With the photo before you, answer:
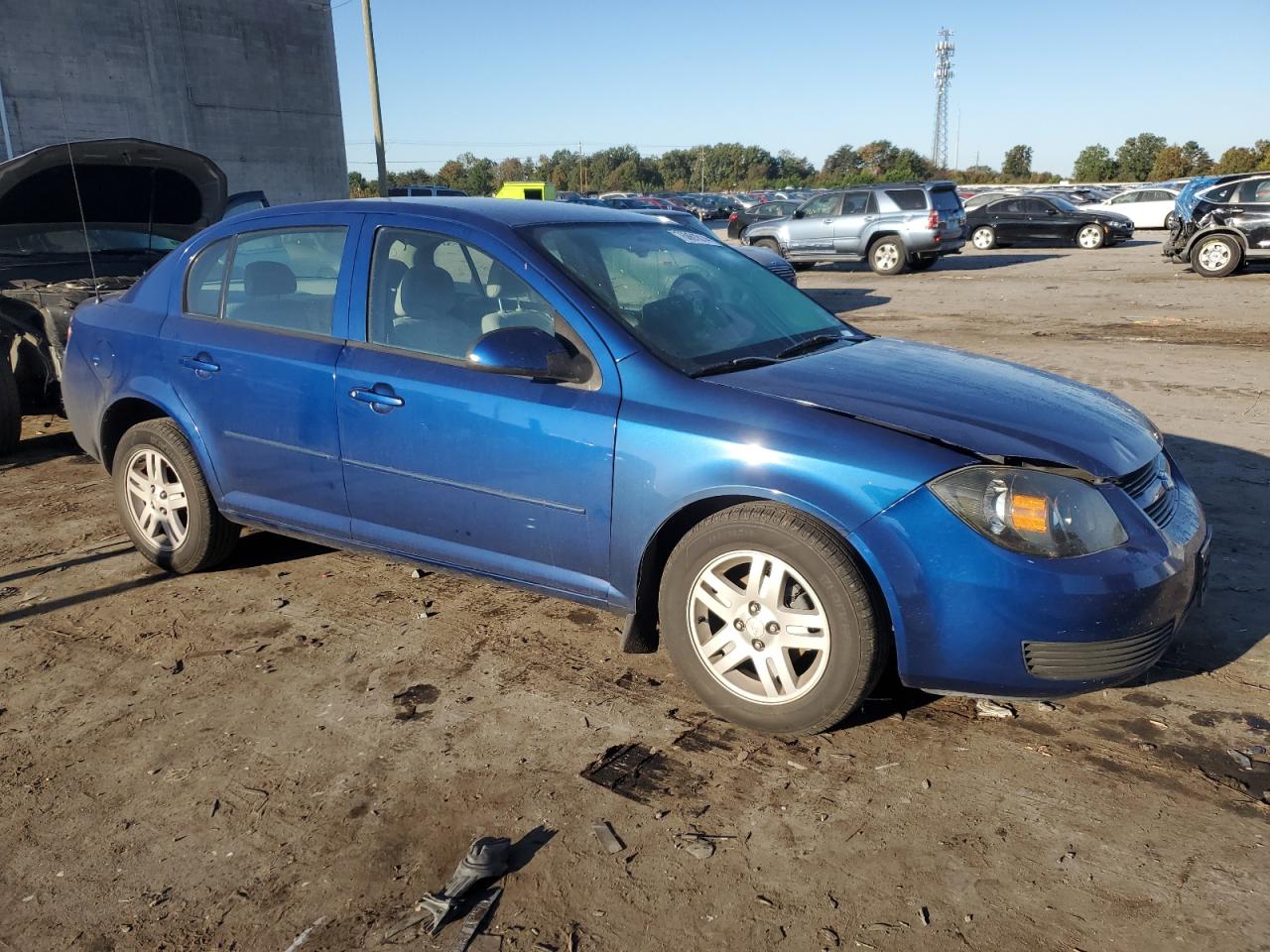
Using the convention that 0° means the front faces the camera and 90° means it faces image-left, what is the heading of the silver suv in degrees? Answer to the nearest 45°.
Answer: approximately 135°

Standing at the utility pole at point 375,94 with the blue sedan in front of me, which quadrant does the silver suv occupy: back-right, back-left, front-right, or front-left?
front-left

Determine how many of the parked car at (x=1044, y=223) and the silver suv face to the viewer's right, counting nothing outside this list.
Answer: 1

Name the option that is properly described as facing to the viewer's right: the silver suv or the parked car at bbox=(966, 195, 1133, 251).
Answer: the parked car

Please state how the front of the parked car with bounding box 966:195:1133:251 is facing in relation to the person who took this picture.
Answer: facing to the right of the viewer

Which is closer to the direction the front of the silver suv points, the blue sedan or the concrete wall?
the concrete wall

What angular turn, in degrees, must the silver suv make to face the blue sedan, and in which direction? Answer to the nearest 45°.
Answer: approximately 135° to its left

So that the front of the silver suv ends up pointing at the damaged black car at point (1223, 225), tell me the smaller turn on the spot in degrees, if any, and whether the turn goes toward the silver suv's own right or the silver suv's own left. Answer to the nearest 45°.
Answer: approximately 180°

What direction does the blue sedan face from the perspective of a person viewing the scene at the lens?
facing the viewer and to the right of the viewer

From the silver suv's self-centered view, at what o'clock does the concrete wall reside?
The concrete wall is roughly at 11 o'clock from the silver suv.

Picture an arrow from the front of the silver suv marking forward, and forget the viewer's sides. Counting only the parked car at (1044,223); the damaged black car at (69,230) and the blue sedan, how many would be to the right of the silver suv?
1

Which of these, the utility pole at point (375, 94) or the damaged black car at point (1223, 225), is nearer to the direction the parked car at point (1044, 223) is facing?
the damaged black car

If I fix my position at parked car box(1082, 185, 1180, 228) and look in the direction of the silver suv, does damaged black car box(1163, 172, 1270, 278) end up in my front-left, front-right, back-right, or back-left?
front-left

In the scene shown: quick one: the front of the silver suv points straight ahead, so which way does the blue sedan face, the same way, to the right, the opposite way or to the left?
the opposite way
